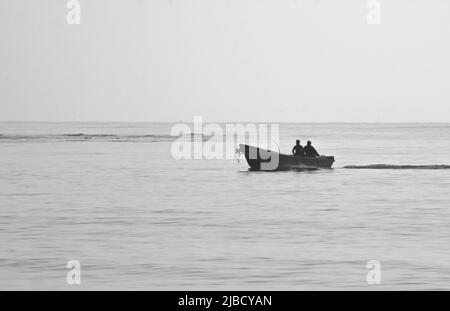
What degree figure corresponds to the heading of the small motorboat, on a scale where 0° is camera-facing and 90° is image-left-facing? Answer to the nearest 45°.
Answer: approximately 90°
